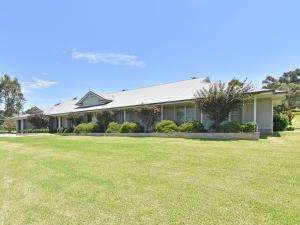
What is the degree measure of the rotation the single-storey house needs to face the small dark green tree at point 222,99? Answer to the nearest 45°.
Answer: approximately 45° to its left

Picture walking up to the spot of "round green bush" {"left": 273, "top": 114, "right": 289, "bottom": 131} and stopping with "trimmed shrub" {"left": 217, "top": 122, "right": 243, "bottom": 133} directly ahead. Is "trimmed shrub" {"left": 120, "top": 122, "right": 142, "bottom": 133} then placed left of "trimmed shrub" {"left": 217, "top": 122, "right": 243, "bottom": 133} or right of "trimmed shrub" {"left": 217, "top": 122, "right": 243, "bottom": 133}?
right

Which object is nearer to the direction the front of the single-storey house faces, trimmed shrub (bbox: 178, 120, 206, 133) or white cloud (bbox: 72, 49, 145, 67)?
the trimmed shrub

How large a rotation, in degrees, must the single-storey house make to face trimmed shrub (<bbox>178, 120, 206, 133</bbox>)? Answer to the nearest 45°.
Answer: approximately 45° to its left

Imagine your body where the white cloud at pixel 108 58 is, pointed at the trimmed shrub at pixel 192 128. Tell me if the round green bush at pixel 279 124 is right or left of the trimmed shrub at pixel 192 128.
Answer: left

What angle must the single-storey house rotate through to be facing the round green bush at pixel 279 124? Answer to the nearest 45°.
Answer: approximately 135° to its left

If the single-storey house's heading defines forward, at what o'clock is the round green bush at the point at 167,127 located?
The round green bush is roughly at 11 o'clock from the single-storey house.

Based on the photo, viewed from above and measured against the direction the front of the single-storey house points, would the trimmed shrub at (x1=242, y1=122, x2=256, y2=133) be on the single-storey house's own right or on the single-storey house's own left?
on the single-storey house's own left

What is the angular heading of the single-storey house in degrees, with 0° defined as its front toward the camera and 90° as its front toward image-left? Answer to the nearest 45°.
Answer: approximately 45°

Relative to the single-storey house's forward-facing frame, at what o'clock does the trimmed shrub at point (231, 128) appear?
The trimmed shrub is roughly at 10 o'clock from the single-storey house.
